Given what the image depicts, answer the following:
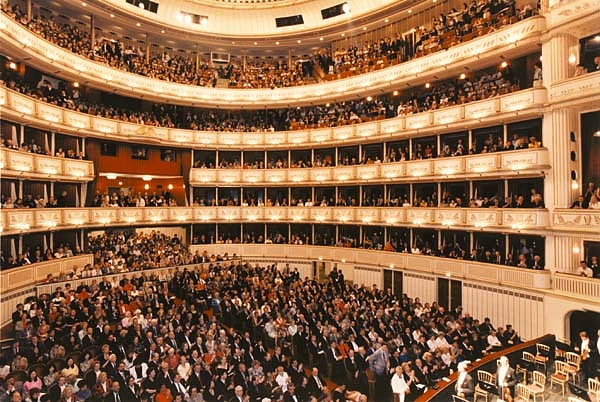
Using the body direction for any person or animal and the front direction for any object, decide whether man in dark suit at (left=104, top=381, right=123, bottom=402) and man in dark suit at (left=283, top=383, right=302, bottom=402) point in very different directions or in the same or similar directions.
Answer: same or similar directions

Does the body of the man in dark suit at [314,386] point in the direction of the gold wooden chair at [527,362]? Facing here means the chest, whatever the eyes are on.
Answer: no

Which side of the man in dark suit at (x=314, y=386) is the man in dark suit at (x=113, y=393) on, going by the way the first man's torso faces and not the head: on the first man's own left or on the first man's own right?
on the first man's own right

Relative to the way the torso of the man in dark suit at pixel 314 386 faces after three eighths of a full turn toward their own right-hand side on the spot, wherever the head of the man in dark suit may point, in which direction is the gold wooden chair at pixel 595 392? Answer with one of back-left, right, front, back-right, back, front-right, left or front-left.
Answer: back

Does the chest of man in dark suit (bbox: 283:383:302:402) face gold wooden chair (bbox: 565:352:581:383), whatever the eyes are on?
no

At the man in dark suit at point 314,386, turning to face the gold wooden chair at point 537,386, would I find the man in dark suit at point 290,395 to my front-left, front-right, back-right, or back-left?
back-right

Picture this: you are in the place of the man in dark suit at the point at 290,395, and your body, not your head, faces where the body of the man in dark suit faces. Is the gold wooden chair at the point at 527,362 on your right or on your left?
on your left

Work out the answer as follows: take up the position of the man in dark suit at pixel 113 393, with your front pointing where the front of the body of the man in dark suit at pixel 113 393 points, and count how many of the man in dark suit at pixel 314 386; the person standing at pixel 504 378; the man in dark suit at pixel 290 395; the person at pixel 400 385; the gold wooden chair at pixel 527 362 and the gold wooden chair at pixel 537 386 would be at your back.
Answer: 0

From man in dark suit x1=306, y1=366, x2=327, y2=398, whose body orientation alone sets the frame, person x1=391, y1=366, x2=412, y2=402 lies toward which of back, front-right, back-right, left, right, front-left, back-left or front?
front-left

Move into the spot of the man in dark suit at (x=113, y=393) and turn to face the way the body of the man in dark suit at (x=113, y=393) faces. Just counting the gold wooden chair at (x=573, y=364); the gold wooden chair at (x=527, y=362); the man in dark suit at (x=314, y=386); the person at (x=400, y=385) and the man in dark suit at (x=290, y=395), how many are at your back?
0

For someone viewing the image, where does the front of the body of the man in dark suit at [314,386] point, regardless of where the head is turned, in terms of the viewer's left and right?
facing the viewer and to the right of the viewer

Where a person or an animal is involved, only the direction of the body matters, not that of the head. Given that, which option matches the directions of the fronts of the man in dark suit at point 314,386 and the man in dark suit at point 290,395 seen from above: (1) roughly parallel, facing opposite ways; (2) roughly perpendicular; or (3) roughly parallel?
roughly parallel

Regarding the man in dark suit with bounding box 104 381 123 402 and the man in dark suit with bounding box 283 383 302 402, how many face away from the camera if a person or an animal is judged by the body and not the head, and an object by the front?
0

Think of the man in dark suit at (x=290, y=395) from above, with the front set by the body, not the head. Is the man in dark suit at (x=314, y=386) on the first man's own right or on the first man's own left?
on the first man's own left

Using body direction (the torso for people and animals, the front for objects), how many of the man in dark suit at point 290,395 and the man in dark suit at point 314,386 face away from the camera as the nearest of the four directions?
0

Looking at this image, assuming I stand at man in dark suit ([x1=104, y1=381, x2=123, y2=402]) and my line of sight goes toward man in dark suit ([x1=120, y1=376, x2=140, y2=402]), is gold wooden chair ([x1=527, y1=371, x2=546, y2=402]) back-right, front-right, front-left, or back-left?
front-right
